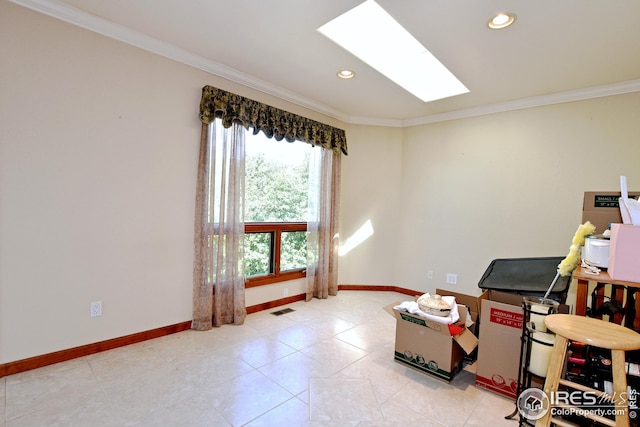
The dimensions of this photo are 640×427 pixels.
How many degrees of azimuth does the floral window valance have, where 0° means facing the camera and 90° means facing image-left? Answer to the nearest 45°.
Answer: approximately 315°

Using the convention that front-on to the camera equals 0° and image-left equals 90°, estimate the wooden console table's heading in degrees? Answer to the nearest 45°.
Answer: approximately 45°

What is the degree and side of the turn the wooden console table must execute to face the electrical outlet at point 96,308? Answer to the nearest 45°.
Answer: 0° — it already faces it

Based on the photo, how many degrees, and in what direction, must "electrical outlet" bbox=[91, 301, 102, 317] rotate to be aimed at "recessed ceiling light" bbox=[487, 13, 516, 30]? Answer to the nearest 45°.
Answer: approximately 45° to its left
